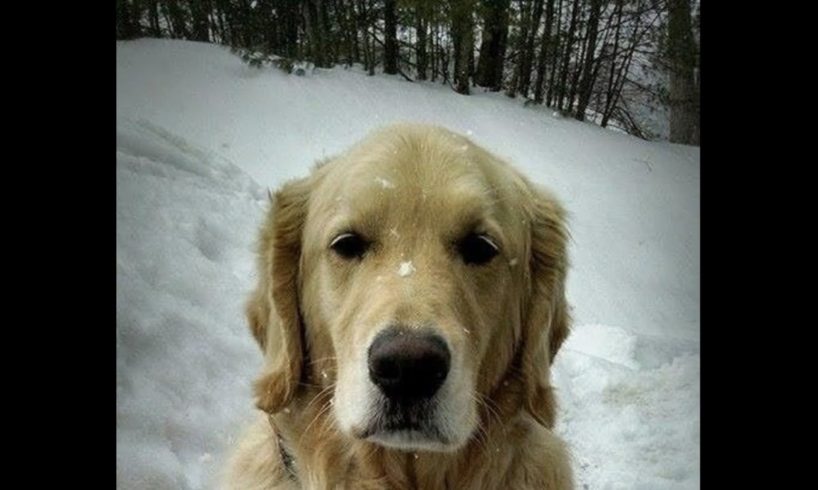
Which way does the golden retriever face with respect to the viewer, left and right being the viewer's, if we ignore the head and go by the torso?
facing the viewer
